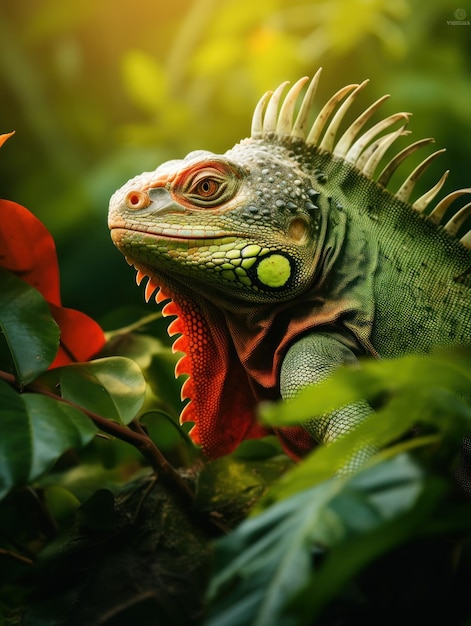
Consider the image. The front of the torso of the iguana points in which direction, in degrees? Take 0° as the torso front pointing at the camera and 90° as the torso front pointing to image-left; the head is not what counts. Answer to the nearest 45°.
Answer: approximately 90°

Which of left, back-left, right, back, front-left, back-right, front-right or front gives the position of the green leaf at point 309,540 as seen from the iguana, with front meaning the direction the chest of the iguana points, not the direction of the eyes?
left

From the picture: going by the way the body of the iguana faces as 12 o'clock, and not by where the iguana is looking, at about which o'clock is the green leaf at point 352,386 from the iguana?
The green leaf is roughly at 9 o'clock from the iguana.

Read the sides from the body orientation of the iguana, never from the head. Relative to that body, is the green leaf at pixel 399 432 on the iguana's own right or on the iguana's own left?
on the iguana's own left
